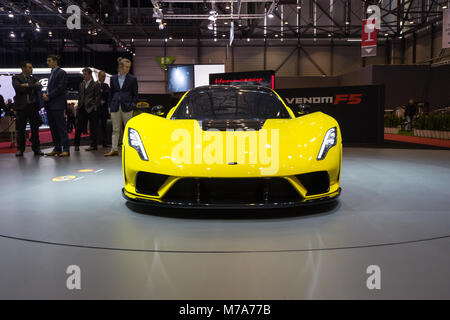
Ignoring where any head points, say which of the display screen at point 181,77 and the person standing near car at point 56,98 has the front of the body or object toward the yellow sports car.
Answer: the display screen

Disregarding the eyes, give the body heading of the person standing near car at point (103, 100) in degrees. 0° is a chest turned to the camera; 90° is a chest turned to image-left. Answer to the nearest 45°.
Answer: approximately 45°

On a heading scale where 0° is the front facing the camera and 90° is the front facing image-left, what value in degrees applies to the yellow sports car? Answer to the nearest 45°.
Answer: approximately 0°

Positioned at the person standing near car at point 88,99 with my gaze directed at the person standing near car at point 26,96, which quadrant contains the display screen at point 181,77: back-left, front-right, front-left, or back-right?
back-right
